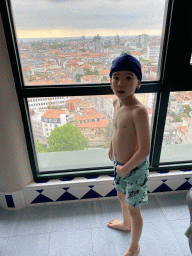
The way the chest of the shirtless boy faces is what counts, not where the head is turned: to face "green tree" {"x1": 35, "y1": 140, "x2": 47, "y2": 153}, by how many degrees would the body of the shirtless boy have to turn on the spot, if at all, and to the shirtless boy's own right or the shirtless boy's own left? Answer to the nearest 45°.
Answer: approximately 90° to the shirtless boy's own right

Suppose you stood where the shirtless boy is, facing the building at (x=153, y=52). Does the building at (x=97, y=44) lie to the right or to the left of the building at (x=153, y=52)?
left

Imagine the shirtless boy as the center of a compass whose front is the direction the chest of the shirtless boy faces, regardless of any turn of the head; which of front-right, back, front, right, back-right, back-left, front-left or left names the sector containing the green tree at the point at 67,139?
right

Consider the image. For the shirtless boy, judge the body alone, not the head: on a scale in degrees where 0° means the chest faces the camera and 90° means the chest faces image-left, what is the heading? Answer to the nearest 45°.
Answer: approximately 45°

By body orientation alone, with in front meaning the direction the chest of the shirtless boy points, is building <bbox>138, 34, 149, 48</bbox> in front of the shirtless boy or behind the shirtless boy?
behind

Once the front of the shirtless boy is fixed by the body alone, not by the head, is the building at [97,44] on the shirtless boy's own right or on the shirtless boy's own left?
on the shirtless boy's own right

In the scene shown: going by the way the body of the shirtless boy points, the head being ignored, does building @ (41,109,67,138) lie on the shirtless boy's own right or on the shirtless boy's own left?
on the shirtless boy's own right
